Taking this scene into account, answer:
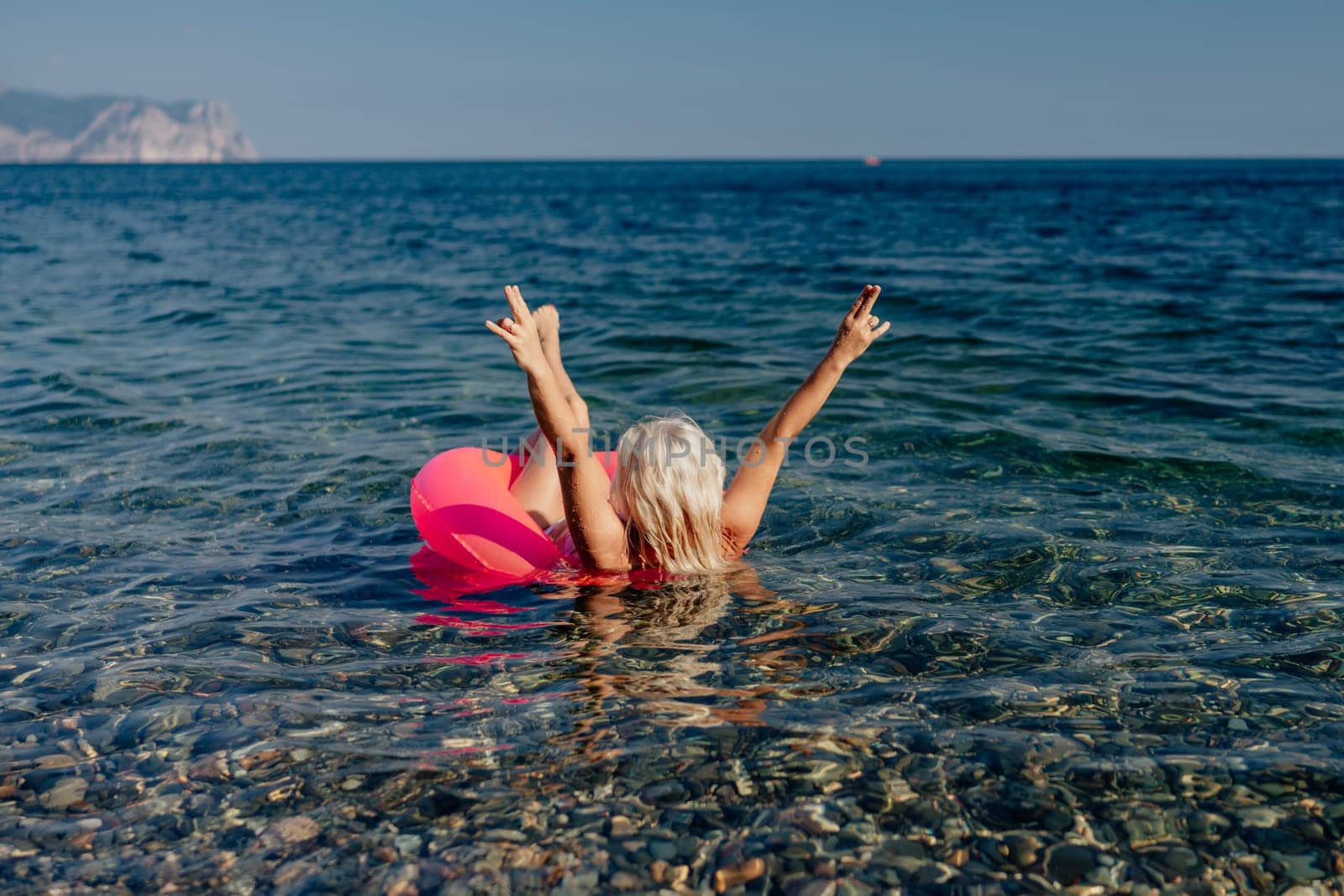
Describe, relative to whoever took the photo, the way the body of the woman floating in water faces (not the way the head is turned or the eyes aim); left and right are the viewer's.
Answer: facing away from the viewer and to the left of the viewer
